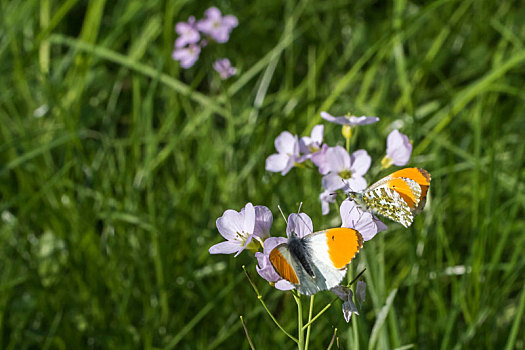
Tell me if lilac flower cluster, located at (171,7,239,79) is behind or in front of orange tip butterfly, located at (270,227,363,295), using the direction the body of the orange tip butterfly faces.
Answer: in front

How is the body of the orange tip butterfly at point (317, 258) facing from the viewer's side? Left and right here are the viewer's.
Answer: facing away from the viewer and to the left of the viewer
